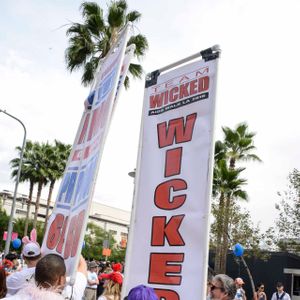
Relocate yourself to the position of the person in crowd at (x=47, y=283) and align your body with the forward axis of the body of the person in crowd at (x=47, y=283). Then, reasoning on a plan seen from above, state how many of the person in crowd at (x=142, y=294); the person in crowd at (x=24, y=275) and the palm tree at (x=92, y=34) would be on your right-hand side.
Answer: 1

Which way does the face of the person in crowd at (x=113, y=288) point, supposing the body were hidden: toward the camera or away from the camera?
away from the camera

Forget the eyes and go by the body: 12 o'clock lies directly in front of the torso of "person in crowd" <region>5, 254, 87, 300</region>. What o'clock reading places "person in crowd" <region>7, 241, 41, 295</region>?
"person in crowd" <region>7, 241, 41, 295</region> is roughly at 10 o'clock from "person in crowd" <region>5, 254, 87, 300</region>.

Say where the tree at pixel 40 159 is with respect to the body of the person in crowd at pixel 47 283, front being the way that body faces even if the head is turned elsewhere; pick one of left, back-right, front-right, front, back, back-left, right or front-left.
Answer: front-left

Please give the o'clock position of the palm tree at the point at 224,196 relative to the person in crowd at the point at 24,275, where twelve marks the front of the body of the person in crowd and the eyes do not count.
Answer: The palm tree is roughly at 1 o'clock from the person in crowd.

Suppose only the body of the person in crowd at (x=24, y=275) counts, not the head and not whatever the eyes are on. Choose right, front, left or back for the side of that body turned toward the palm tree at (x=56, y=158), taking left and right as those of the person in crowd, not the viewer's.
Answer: front

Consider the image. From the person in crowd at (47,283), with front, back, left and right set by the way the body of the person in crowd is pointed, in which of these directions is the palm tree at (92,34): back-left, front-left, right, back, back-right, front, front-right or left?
front-left

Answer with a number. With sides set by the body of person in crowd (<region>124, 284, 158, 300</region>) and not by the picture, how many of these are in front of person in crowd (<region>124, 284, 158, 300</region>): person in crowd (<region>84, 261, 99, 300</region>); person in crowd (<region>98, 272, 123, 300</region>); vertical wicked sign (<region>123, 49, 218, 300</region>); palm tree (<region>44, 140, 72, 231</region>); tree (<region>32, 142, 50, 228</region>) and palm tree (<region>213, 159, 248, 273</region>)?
6

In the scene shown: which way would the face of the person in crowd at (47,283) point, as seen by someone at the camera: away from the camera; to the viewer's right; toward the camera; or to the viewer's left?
away from the camera

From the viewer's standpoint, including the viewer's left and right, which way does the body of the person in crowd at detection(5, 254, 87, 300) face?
facing away from the viewer and to the right of the viewer

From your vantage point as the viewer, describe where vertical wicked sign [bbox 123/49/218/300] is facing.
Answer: facing the viewer
